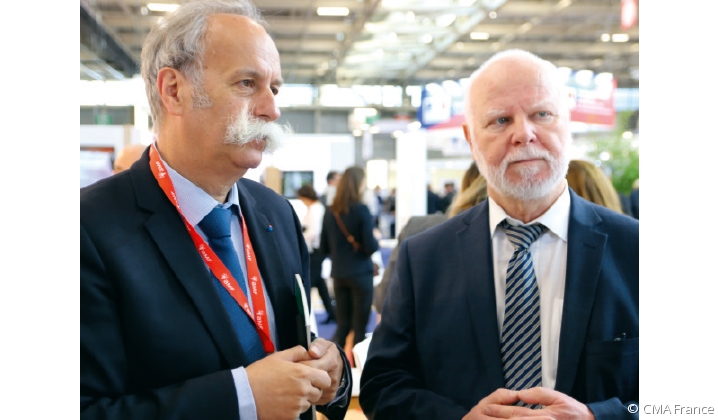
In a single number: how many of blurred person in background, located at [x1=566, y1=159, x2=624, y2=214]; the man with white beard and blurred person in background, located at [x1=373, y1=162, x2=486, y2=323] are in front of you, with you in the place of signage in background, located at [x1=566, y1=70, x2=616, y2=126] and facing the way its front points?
3

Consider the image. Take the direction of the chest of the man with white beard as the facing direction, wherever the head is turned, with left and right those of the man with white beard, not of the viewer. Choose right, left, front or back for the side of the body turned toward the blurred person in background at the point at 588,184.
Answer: back

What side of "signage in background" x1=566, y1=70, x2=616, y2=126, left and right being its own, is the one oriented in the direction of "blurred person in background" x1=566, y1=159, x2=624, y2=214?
front

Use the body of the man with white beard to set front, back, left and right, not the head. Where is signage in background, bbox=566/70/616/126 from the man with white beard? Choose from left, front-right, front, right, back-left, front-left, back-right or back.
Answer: back

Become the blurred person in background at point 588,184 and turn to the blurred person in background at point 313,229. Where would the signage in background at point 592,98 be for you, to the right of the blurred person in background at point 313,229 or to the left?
right

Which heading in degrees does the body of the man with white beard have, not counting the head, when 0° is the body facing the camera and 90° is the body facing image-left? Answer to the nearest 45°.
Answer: approximately 0°
